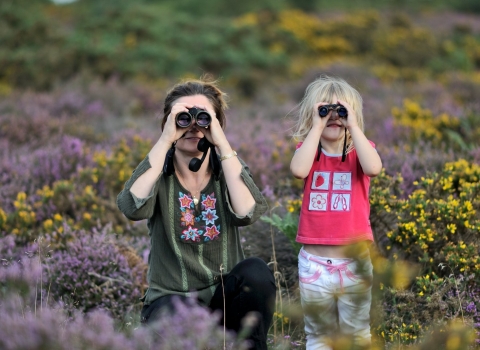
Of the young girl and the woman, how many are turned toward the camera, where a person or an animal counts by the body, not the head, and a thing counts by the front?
2

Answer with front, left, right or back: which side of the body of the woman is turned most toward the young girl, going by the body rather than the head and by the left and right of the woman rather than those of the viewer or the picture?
left

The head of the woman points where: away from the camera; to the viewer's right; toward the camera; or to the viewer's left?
toward the camera

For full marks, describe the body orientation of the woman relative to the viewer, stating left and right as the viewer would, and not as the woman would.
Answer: facing the viewer

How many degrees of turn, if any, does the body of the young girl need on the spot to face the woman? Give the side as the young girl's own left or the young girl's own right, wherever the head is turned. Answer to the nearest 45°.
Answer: approximately 90° to the young girl's own right

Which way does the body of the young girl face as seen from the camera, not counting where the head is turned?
toward the camera

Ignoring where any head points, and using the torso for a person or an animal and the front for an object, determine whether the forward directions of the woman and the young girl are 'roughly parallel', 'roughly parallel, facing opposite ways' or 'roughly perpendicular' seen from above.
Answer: roughly parallel

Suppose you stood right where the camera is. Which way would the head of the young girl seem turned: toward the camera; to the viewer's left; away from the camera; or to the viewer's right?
toward the camera
